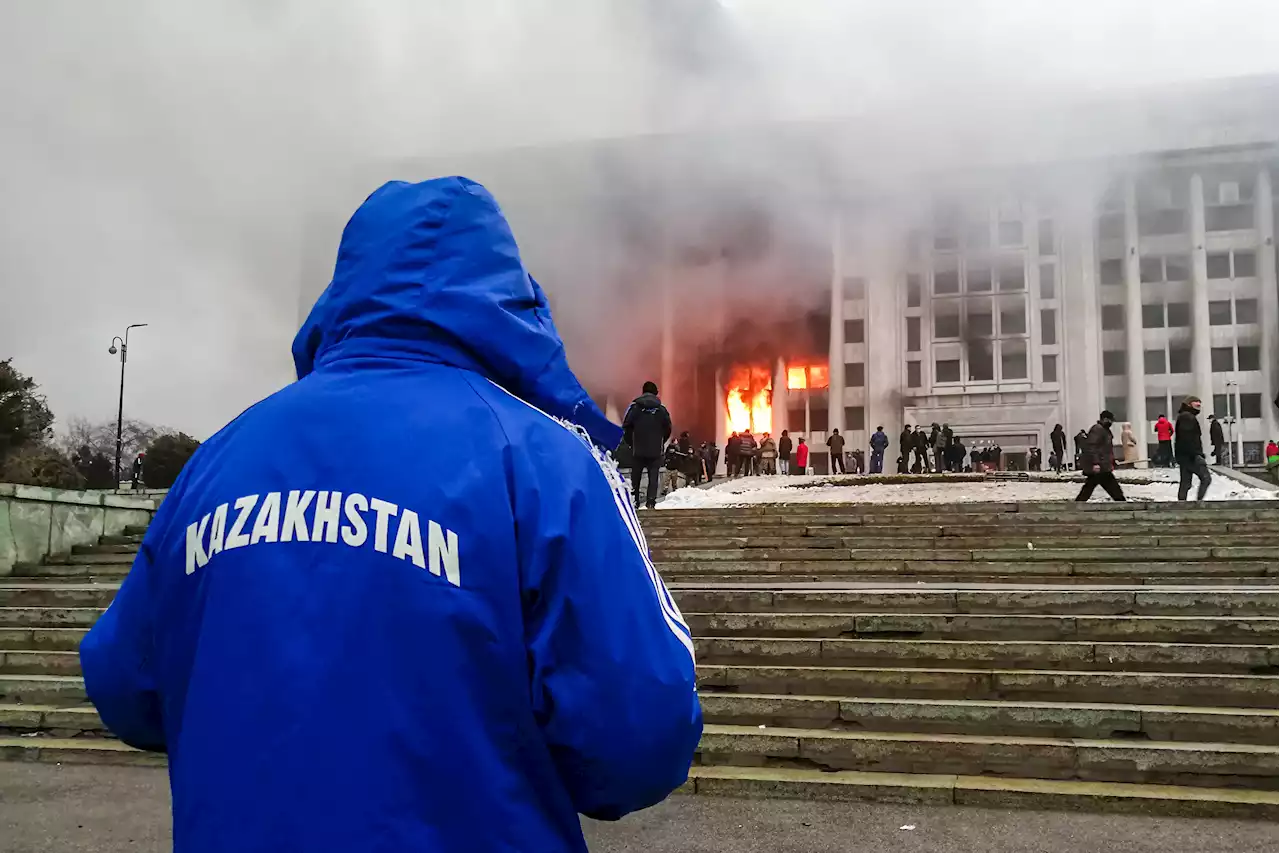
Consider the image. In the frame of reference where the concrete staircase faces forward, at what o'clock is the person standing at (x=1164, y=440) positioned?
The person standing is roughly at 7 o'clock from the concrete staircase.

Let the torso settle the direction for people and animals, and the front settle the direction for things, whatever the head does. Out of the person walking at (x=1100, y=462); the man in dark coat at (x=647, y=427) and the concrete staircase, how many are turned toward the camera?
1

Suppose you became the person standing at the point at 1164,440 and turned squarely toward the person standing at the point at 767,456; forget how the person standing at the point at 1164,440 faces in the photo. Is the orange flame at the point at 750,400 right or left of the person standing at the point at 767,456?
right

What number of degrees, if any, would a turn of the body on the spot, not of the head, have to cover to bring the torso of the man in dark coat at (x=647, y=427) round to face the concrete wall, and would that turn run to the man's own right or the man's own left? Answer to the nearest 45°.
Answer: approximately 90° to the man's own left

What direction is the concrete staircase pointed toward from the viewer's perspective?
toward the camera

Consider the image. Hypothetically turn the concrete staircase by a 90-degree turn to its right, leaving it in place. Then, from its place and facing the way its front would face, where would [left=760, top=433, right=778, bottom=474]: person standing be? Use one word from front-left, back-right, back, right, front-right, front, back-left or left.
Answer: right

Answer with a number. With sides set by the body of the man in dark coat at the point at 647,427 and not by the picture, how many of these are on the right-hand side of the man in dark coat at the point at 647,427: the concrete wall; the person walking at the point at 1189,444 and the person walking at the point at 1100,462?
2

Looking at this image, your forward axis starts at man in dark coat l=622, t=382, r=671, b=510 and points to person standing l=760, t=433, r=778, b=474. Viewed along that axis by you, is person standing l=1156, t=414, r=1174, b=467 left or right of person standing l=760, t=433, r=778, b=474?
right

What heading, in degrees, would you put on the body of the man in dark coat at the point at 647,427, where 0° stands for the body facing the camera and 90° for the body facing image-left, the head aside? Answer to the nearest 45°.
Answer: approximately 180°

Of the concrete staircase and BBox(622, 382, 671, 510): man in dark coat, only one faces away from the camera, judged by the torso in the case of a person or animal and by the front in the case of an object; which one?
the man in dark coat

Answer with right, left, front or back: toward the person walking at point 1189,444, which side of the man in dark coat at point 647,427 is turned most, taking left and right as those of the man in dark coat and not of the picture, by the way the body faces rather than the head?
right

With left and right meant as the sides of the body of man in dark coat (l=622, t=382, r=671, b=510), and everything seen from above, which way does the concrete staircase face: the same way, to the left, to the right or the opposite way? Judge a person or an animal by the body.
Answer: the opposite way
